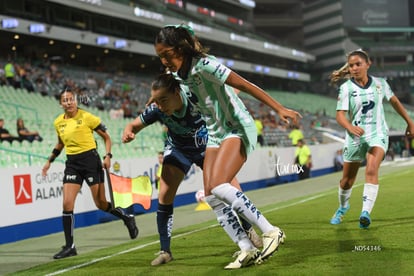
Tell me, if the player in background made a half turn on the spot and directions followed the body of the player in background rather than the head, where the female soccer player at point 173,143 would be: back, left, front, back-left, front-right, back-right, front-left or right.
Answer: back-left

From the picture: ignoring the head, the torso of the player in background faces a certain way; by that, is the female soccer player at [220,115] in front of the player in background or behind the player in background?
in front

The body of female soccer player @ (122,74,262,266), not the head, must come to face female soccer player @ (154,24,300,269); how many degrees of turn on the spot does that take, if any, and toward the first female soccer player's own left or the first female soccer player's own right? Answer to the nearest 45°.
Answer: approximately 90° to the first female soccer player's own left
